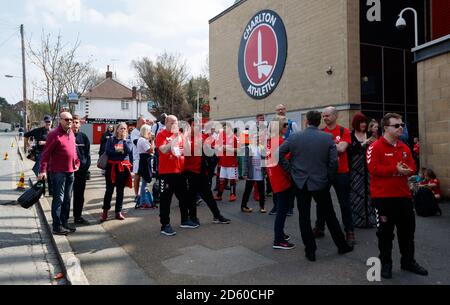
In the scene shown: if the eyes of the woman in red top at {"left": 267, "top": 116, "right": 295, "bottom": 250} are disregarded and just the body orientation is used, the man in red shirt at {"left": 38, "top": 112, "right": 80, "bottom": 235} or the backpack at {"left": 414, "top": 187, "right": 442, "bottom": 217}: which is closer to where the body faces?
the backpack

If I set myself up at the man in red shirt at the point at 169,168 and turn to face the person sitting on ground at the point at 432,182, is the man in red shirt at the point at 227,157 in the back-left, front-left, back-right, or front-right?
front-left

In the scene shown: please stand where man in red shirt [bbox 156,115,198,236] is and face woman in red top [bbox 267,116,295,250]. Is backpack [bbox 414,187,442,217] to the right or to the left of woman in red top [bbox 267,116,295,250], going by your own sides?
left

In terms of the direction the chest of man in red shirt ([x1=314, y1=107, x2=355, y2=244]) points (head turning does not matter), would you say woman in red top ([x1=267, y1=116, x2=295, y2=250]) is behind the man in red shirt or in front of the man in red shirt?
in front

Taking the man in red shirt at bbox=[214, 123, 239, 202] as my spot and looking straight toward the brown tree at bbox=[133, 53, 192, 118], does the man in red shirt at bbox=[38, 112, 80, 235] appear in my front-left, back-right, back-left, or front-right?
back-left

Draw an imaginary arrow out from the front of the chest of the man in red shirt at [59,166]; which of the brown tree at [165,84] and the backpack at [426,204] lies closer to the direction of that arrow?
the backpack

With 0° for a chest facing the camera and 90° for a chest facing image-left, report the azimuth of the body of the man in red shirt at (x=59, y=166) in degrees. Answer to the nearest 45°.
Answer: approximately 315°

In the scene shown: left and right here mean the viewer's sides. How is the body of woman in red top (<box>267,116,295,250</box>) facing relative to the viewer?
facing to the right of the viewer

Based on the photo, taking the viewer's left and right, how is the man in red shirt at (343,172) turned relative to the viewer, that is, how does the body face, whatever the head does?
facing the viewer and to the left of the viewer

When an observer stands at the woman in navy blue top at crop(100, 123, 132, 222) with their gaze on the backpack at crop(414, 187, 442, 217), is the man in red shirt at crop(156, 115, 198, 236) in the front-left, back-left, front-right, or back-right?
front-right

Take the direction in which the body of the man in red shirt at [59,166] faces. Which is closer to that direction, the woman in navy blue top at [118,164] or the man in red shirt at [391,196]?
the man in red shirt

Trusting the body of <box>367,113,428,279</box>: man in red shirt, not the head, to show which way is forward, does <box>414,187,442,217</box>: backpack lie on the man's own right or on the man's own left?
on the man's own left

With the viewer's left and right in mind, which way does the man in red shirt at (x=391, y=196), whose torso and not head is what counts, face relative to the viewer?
facing the viewer and to the right of the viewer
